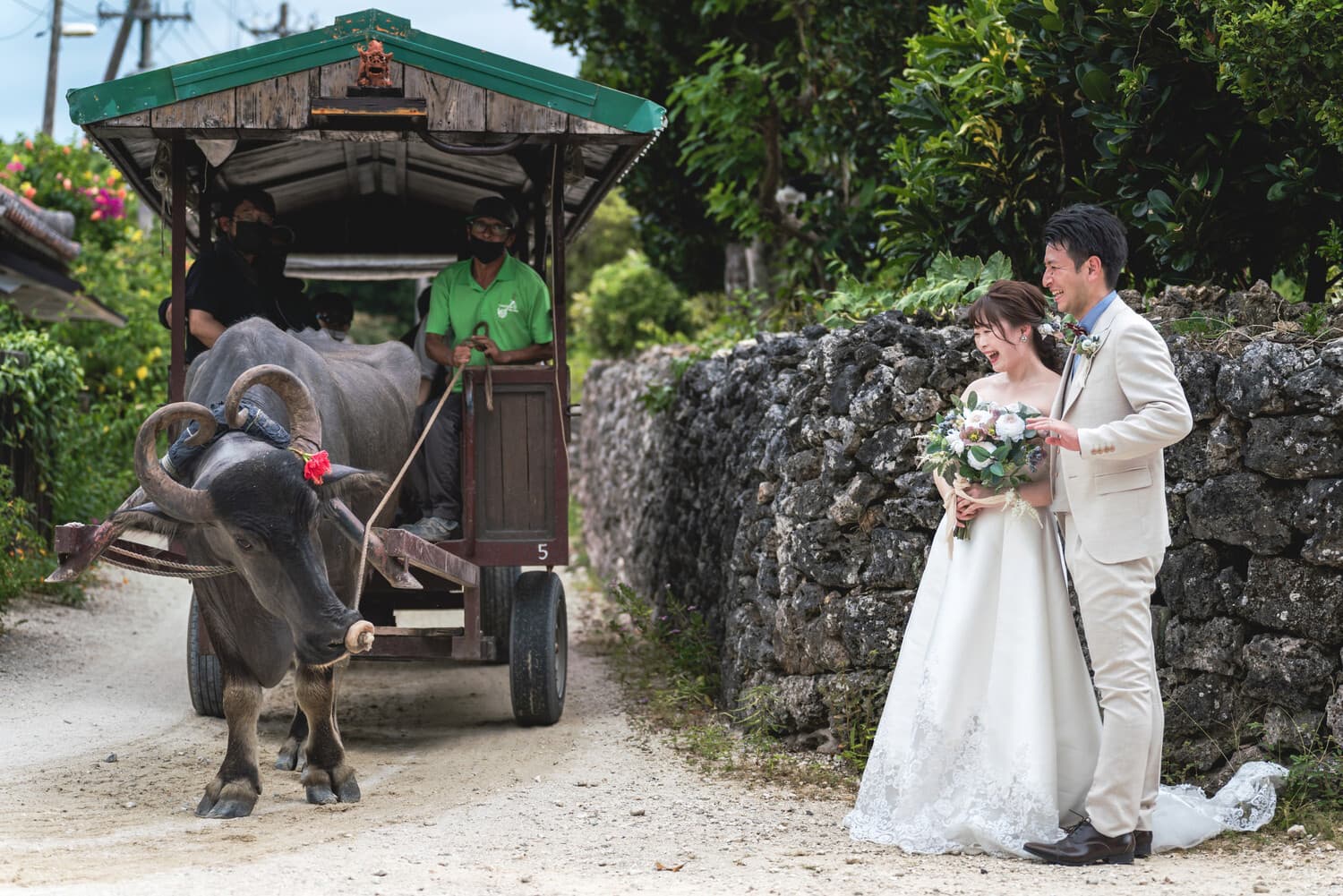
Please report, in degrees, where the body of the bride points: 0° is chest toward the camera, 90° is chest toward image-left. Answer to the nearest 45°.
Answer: approximately 45°

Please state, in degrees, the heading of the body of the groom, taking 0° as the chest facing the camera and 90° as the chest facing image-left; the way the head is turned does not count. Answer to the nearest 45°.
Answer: approximately 90°

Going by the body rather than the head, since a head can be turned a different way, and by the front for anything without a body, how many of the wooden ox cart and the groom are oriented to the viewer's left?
1

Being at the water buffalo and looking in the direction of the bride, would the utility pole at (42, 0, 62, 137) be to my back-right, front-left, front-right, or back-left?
back-left

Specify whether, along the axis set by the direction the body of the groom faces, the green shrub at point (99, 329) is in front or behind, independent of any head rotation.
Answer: in front

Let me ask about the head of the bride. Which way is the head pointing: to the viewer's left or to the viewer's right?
to the viewer's left
